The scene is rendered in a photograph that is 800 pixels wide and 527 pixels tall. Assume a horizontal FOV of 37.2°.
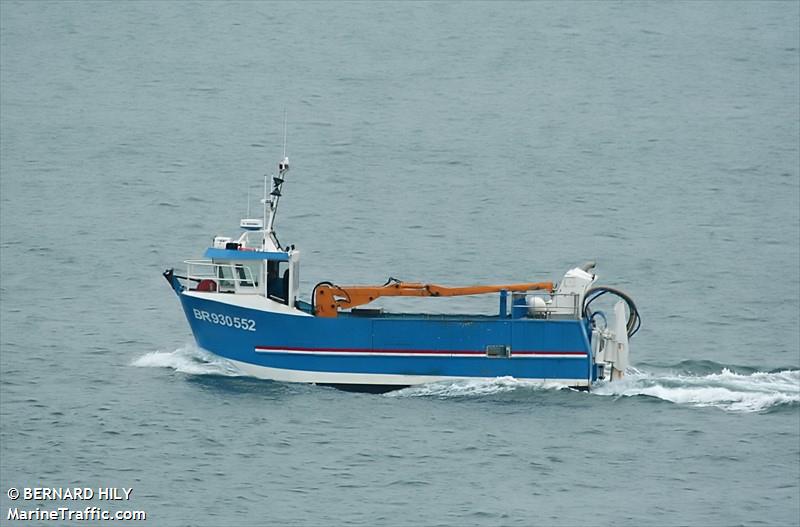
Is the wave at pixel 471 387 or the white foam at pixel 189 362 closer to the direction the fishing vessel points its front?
the white foam

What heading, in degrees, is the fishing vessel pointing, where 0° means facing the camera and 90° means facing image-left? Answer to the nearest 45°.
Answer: approximately 90°

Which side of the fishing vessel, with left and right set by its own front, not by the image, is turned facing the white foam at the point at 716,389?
back
